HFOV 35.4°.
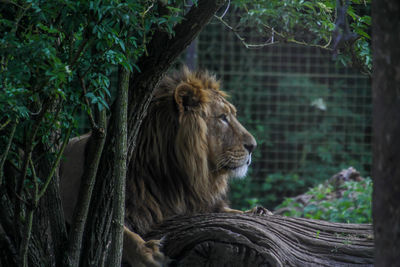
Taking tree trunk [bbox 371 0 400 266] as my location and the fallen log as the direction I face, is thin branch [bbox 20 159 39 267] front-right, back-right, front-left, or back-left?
front-left

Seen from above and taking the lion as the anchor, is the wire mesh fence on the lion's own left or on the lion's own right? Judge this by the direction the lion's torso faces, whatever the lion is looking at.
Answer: on the lion's own left

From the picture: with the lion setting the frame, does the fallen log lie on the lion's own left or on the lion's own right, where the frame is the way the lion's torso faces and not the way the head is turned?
on the lion's own right

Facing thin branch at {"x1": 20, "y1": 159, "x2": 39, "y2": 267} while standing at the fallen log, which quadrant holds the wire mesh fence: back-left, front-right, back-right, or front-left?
back-right

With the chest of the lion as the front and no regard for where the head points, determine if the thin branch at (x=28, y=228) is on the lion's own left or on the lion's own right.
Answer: on the lion's own right

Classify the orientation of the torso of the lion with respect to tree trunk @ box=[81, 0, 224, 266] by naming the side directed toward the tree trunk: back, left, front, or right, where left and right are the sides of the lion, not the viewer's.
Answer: right

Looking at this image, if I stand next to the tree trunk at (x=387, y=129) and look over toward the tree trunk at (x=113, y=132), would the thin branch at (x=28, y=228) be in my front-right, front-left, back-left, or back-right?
front-left

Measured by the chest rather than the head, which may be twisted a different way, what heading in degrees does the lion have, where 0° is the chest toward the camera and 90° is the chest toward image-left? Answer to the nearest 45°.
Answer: approximately 270°
